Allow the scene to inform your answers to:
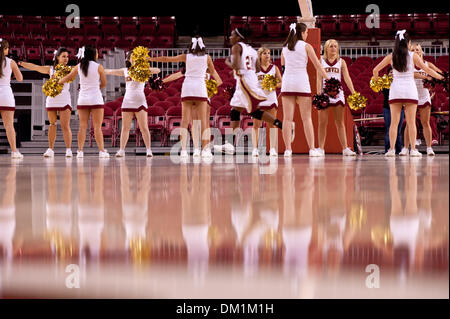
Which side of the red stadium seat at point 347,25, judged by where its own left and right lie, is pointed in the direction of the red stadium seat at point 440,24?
left

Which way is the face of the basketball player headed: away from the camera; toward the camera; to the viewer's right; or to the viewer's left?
to the viewer's left

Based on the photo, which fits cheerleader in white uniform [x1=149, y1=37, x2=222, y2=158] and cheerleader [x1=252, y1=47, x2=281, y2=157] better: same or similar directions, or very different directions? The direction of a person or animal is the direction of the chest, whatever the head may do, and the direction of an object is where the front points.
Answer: very different directions

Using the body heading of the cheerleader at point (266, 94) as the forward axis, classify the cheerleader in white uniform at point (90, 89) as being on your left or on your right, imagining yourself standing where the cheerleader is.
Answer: on your right

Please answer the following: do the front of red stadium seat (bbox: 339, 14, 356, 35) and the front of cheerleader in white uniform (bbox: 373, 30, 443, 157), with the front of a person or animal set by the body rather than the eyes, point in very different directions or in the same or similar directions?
very different directions

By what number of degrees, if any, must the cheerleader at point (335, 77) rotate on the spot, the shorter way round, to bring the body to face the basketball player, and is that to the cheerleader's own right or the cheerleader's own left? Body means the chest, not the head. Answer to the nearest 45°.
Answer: approximately 45° to the cheerleader's own right

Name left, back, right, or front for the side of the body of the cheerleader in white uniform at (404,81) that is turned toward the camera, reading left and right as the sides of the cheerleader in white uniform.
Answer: back

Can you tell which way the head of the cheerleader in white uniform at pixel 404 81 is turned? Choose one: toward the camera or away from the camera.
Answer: away from the camera

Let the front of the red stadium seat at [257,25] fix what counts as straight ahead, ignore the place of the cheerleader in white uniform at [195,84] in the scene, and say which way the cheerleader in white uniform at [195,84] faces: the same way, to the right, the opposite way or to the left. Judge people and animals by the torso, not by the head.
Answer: the opposite way

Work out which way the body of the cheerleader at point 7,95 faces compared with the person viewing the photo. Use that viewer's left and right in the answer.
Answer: facing away from the viewer and to the right of the viewer

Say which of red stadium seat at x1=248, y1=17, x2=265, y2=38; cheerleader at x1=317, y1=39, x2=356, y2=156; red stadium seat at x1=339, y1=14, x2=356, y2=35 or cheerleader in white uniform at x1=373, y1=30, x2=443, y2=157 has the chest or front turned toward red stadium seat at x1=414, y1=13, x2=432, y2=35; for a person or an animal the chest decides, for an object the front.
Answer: the cheerleader in white uniform

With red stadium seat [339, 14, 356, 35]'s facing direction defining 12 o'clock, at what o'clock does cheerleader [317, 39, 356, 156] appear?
The cheerleader is roughly at 12 o'clock from the red stadium seat.
